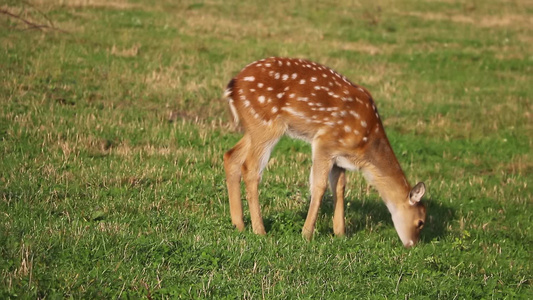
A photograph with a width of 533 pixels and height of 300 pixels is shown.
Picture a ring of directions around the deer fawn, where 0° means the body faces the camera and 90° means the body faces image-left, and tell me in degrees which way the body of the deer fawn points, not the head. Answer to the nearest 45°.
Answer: approximately 270°
